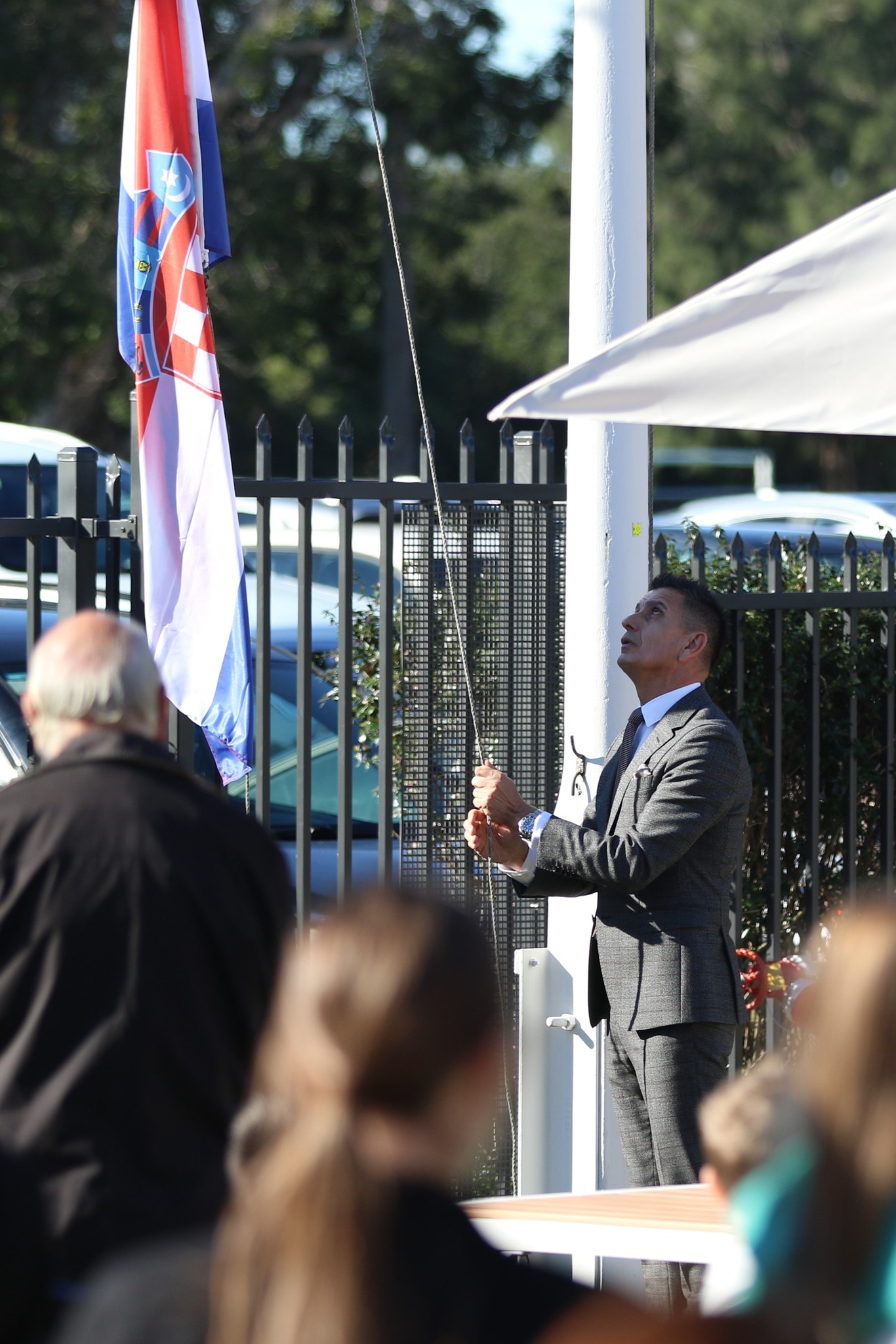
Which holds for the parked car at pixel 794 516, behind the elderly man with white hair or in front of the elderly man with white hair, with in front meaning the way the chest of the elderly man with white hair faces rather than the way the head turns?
in front

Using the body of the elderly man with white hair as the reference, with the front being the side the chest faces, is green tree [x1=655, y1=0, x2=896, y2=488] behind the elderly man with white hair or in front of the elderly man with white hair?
in front

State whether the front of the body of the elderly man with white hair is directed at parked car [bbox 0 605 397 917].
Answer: yes

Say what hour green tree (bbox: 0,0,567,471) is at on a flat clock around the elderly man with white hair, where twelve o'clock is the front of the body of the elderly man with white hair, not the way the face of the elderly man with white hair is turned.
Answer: The green tree is roughly at 12 o'clock from the elderly man with white hair.

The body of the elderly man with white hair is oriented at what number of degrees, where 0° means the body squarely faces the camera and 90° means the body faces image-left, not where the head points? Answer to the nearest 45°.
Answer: approximately 180°

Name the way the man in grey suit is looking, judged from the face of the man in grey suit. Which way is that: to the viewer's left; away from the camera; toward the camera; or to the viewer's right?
to the viewer's left

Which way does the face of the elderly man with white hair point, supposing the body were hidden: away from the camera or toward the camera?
away from the camera

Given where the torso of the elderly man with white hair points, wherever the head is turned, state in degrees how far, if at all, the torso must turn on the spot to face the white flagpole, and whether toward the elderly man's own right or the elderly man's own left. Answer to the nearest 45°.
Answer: approximately 45° to the elderly man's own right

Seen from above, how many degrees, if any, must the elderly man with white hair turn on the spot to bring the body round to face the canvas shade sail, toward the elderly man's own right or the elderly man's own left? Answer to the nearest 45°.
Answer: approximately 45° to the elderly man's own right

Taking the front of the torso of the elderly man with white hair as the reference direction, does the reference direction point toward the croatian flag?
yes
